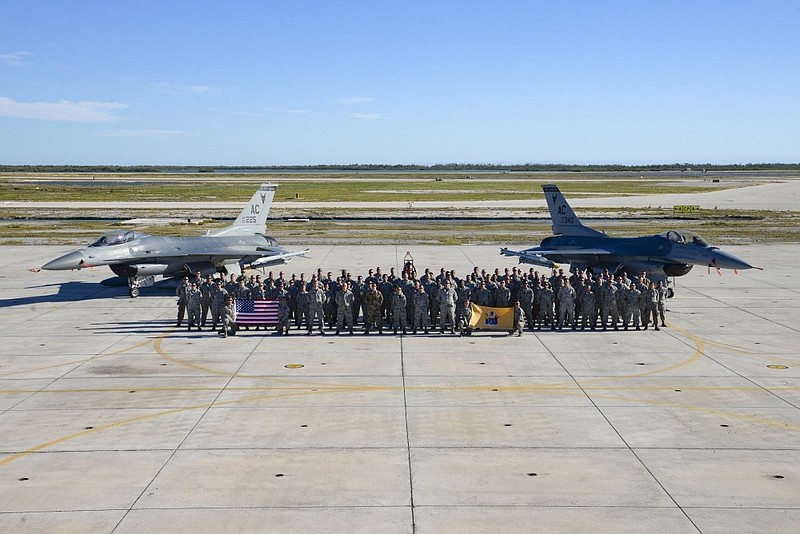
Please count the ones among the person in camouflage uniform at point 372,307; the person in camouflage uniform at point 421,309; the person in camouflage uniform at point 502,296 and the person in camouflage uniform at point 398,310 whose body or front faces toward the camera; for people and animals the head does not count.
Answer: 4

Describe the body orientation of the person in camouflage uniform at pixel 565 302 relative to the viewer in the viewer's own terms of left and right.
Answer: facing the viewer

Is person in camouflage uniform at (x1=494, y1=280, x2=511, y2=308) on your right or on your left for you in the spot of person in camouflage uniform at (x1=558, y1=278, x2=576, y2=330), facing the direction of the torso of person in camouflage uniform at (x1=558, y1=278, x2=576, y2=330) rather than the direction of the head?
on your right

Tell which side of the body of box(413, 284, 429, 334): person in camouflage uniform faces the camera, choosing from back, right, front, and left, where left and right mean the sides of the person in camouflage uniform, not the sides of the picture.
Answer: front

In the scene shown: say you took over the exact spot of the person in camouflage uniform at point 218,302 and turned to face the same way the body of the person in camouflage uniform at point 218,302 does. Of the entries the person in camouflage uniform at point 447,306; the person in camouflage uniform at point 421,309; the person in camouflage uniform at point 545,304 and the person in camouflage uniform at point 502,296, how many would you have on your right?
0

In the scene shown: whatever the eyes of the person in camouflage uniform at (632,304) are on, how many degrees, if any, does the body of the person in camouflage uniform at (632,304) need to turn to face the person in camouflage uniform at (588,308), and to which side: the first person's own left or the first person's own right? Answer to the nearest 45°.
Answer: approximately 90° to the first person's own right

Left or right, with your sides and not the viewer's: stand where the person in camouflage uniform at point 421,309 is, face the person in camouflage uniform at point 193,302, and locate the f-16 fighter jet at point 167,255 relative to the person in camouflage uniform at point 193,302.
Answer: right

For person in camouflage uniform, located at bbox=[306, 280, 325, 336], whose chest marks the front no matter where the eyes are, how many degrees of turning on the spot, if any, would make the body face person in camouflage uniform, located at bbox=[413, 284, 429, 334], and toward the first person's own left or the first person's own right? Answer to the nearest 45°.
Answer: approximately 90° to the first person's own left

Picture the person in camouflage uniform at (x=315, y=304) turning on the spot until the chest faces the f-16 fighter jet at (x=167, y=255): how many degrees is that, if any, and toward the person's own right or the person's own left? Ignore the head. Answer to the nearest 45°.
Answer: approximately 135° to the person's own right

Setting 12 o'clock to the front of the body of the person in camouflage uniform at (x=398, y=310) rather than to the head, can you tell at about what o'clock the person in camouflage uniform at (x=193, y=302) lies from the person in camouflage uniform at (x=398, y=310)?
the person in camouflage uniform at (x=193, y=302) is roughly at 3 o'clock from the person in camouflage uniform at (x=398, y=310).

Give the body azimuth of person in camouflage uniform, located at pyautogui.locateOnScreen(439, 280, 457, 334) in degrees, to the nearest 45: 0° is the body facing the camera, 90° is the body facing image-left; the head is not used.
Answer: approximately 0°

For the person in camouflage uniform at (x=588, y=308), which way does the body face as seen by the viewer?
toward the camera

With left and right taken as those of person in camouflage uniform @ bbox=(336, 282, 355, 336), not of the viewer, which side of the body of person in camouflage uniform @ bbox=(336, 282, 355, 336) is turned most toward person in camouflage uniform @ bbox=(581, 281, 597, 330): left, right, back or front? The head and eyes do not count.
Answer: left

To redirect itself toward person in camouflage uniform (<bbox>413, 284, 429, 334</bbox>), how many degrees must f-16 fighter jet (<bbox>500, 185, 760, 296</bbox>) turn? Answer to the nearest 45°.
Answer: approximately 90° to its right

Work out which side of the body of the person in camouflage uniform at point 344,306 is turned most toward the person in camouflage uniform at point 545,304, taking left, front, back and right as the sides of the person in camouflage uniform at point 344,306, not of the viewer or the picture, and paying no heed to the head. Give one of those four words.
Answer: left

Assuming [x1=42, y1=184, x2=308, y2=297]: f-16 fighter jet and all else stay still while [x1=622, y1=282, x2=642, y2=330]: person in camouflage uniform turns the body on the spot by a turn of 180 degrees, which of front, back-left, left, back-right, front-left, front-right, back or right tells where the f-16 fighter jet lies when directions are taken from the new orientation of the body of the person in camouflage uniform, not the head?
left

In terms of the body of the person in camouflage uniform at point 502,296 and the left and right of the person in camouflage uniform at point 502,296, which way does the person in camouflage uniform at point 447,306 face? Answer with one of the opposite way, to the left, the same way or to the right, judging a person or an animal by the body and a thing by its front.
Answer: the same way

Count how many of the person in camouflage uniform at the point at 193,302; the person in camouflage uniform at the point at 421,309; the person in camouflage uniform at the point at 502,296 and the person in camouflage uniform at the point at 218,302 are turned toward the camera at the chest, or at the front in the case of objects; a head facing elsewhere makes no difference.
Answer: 4

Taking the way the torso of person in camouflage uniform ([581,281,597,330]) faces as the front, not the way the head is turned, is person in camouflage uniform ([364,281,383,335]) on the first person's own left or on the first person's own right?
on the first person's own right

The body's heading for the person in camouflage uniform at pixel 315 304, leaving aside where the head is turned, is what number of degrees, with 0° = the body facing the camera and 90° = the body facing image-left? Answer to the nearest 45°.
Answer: approximately 0°

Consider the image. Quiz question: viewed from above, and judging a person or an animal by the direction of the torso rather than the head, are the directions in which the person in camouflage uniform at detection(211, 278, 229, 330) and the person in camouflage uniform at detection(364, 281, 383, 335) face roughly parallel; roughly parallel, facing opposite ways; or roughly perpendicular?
roughly parallel
